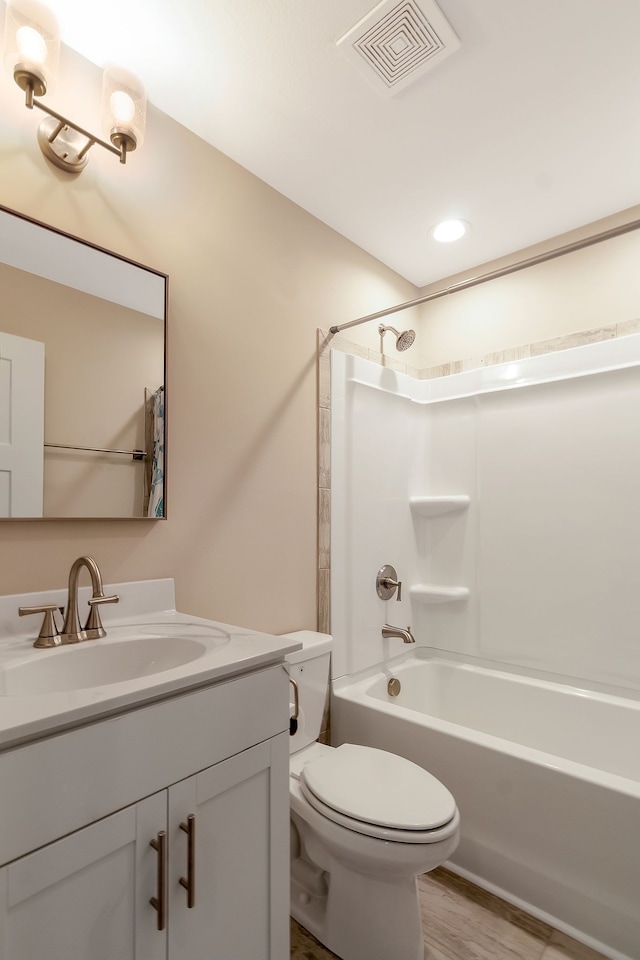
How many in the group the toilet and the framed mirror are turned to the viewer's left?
0

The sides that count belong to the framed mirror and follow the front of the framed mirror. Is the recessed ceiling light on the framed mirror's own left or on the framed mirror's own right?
on the framed mirror's own left

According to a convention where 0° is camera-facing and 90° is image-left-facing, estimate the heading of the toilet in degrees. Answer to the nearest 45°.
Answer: approximately 315°

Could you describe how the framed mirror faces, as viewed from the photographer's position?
facing the viewer and to the right of the viewer

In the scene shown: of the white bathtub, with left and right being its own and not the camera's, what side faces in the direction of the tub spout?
right

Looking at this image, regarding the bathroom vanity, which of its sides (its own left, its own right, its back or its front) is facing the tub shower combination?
left

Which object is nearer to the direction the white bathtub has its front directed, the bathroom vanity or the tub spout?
the bathroom vanity

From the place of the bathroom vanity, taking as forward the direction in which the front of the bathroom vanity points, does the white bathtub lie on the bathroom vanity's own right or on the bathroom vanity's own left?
on the bathroom vanity's own left
